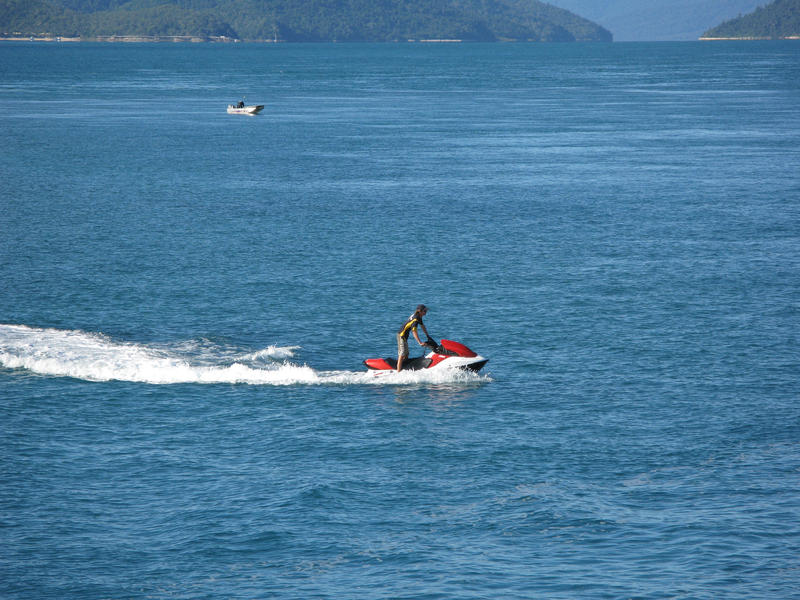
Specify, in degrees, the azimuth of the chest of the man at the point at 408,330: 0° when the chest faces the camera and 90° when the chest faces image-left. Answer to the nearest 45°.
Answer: approximately 270°

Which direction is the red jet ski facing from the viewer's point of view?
to the viewer's right
